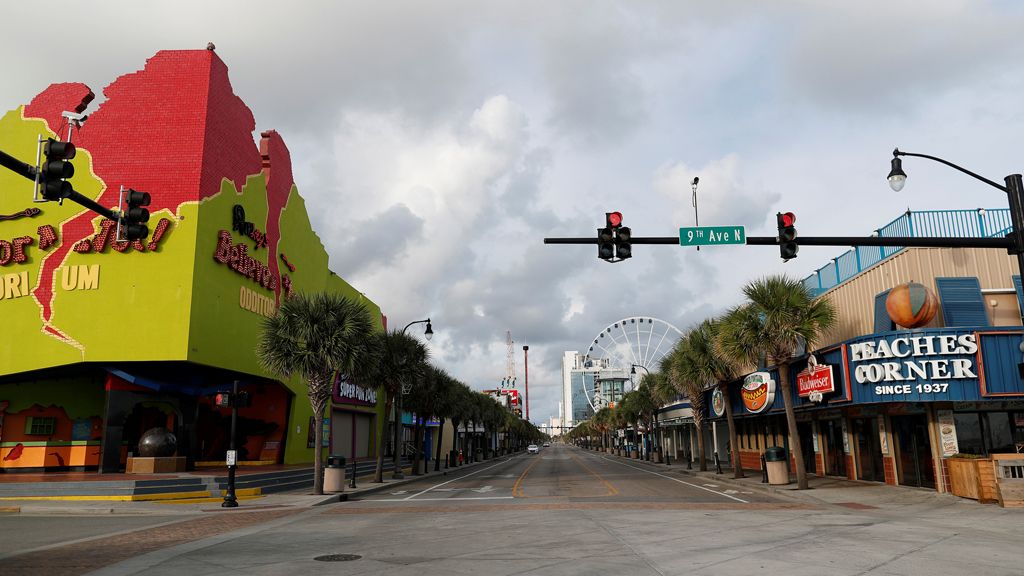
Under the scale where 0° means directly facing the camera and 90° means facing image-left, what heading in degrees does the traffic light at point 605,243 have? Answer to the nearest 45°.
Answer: approximately 0°

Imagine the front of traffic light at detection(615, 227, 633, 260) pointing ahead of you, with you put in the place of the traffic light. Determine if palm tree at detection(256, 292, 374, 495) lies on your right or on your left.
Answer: on your right

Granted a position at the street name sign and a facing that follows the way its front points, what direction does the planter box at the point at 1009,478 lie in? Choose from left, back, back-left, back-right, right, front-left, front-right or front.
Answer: back-left

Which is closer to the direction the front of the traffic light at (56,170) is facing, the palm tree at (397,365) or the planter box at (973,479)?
the planter box

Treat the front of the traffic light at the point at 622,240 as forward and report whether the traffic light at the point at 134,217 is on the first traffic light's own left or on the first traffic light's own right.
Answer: on the first traffic light's own right
